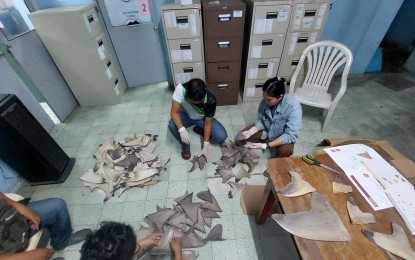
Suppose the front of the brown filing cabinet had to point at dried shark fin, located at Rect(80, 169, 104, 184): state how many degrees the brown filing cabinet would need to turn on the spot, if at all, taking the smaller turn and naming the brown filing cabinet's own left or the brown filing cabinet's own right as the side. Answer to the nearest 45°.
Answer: approximately 45° to the brown filing cabinet's own right

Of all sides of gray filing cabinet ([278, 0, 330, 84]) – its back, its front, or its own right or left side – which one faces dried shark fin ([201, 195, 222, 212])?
front

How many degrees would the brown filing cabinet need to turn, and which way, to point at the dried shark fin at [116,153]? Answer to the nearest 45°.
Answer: approximately 45° to its right

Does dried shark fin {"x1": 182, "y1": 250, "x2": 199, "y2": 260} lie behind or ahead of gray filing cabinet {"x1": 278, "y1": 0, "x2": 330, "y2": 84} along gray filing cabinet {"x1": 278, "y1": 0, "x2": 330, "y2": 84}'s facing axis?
ahead

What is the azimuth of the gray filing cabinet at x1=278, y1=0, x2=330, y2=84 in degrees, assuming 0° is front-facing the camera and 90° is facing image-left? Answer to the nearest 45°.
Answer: approximately 0°

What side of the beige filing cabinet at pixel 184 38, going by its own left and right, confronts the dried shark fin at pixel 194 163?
front
